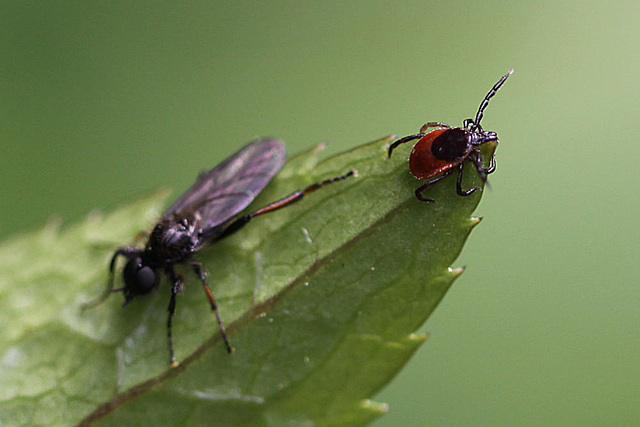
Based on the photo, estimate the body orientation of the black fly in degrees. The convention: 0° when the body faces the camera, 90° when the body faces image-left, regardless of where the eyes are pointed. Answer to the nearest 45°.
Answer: approximately 45°
